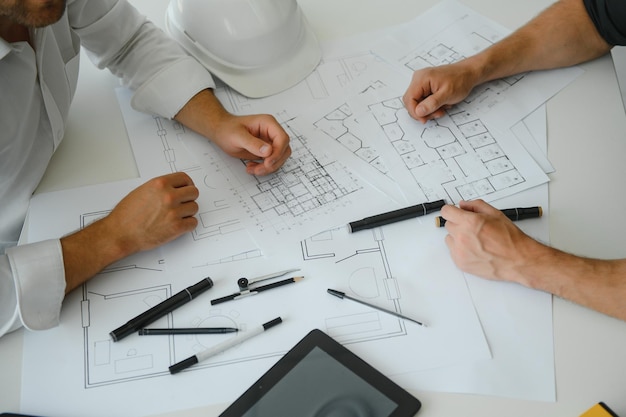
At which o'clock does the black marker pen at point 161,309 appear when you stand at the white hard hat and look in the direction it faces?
The black marker pen is roughly at 2 o'clock from the white hard hat.

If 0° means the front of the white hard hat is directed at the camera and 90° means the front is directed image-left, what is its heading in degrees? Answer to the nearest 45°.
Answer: approximately 315°

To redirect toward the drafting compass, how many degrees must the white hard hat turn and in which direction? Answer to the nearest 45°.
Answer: approximately 45° to its right

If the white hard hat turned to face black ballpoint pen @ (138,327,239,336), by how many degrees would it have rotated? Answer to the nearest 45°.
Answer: approximately 45° to its right
